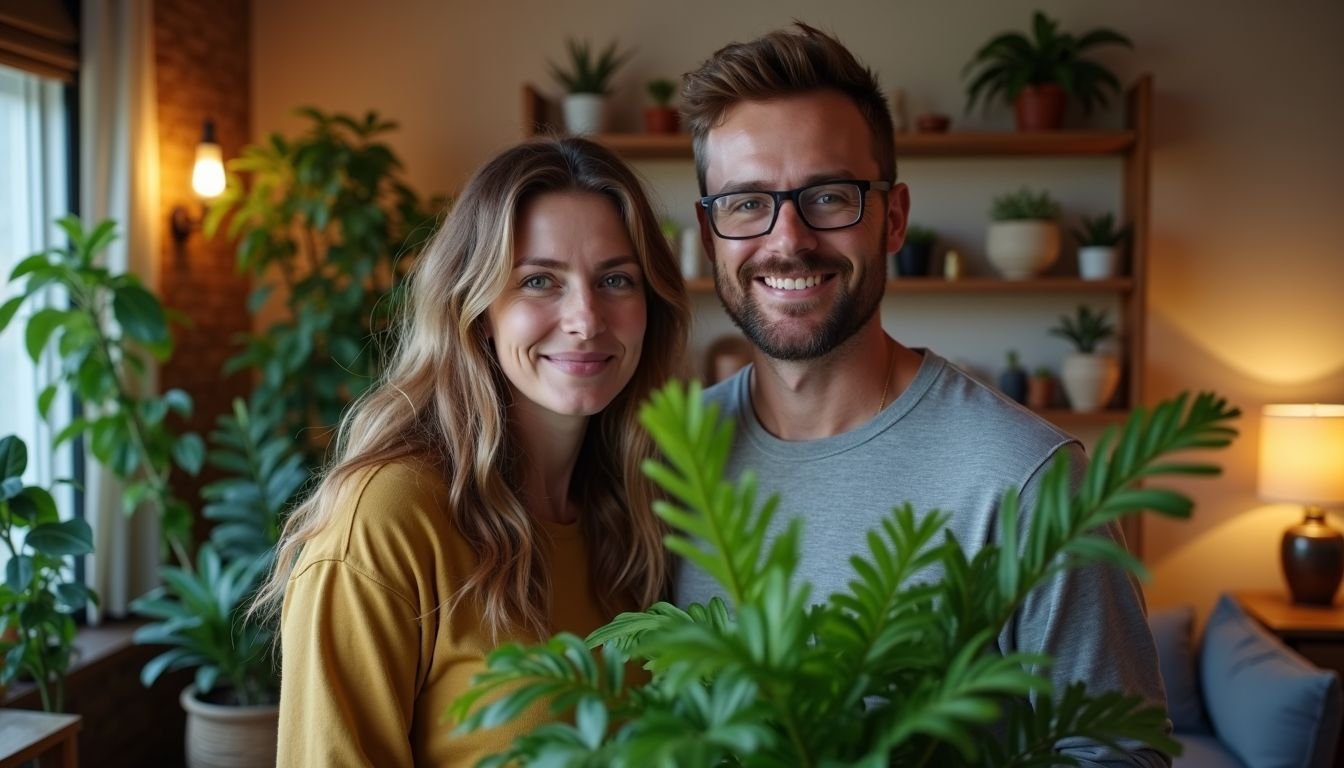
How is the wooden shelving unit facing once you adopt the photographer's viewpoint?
facing the viewer

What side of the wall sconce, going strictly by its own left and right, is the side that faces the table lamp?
front

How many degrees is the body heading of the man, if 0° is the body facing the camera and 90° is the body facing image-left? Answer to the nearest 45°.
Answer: approximately 45°

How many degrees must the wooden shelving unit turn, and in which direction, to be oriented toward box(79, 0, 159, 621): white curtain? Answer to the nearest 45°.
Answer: approximately 90° to its right

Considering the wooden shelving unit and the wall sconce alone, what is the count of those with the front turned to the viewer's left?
0

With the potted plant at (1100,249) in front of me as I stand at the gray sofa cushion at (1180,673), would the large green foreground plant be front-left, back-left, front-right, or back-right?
back-left

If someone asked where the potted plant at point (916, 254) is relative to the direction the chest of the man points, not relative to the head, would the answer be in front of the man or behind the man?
behind

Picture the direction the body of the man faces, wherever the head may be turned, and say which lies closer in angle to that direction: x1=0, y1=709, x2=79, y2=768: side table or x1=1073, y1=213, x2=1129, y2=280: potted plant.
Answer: the side table

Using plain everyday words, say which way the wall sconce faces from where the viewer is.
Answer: facing the viewer and to the right of the viewer

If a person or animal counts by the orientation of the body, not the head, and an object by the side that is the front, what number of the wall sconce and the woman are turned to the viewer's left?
0
